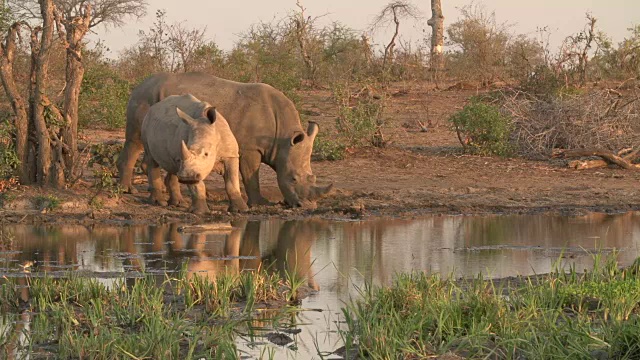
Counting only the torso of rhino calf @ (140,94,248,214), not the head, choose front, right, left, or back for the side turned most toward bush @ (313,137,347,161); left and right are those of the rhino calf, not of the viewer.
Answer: left

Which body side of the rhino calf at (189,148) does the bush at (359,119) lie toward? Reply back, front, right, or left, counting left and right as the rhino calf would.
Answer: left

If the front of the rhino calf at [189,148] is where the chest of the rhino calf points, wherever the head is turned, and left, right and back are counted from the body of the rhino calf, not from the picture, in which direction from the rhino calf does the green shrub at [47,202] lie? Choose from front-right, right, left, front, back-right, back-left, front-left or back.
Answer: back-right

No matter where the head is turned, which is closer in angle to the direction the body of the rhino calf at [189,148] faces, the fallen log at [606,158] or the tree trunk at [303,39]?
the fallen log

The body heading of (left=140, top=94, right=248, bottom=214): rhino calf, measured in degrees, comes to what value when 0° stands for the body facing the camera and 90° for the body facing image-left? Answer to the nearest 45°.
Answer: approximately 315°

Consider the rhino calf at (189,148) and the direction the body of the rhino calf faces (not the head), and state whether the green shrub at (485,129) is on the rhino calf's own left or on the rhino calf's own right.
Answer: on the rhino calf's own left
